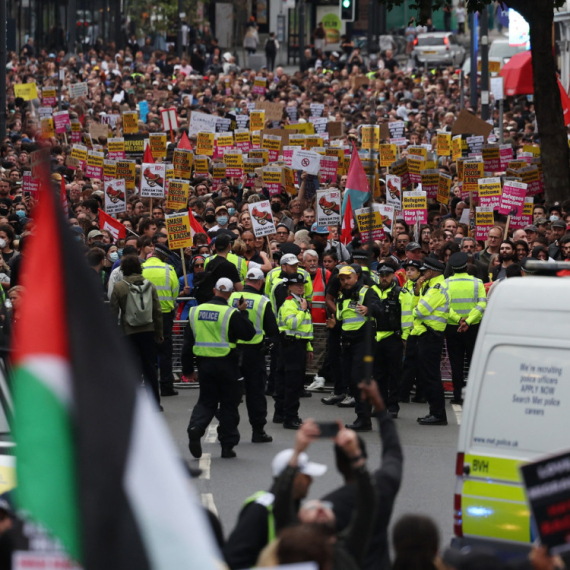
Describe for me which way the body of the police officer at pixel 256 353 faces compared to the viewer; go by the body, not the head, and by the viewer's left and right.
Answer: facing away from the viewer and to the right of the viewer

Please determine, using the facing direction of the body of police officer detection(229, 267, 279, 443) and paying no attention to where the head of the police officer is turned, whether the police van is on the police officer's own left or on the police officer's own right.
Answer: on the police officer's own right
